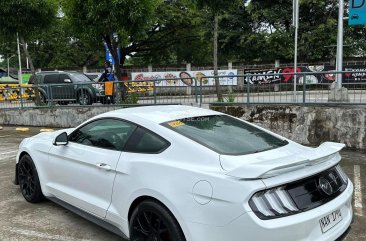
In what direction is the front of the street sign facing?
toward the camera

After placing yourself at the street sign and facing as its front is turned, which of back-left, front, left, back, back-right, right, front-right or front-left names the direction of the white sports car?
front

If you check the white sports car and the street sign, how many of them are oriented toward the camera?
1

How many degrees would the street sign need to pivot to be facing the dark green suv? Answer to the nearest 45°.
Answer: approximately 90° to its right

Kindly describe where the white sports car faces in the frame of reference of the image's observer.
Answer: facing away from the viewer and to the left of the viewer

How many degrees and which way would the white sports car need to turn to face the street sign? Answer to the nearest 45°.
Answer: approximately 90° to its right

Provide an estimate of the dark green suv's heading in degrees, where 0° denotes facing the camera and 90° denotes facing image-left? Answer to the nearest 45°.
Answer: approximately 315°

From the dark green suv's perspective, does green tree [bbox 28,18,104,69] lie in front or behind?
behind

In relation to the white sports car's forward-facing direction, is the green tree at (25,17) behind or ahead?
ahead

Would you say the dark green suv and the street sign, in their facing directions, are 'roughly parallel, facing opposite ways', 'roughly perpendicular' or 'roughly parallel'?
roughly perpendicular
